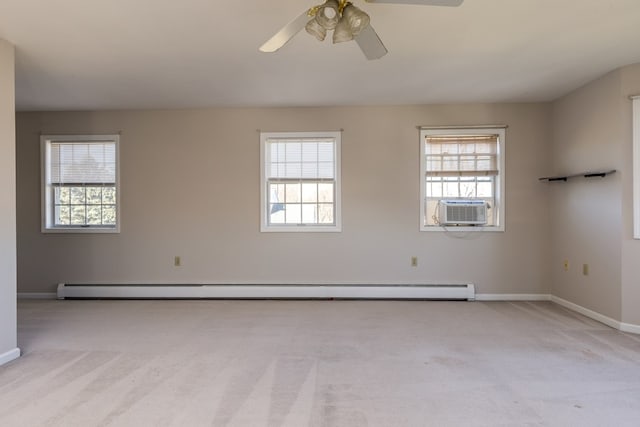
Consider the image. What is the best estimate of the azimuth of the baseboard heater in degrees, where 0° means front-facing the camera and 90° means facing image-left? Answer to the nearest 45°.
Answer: approximately 0°

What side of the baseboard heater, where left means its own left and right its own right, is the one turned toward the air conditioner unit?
left

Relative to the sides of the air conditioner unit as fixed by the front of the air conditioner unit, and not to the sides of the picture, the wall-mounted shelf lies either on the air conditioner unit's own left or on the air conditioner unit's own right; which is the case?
on the air conditioner unit's own left

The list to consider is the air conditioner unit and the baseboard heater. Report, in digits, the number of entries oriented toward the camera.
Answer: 2

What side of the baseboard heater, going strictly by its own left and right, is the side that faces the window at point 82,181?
right

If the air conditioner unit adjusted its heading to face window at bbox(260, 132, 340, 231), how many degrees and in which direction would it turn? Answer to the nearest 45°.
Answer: approximately 90° to its right

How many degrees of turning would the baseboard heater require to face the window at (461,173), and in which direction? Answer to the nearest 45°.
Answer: approximately 90° to its left

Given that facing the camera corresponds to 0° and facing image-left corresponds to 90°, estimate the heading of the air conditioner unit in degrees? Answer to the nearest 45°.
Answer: approximately 0°
